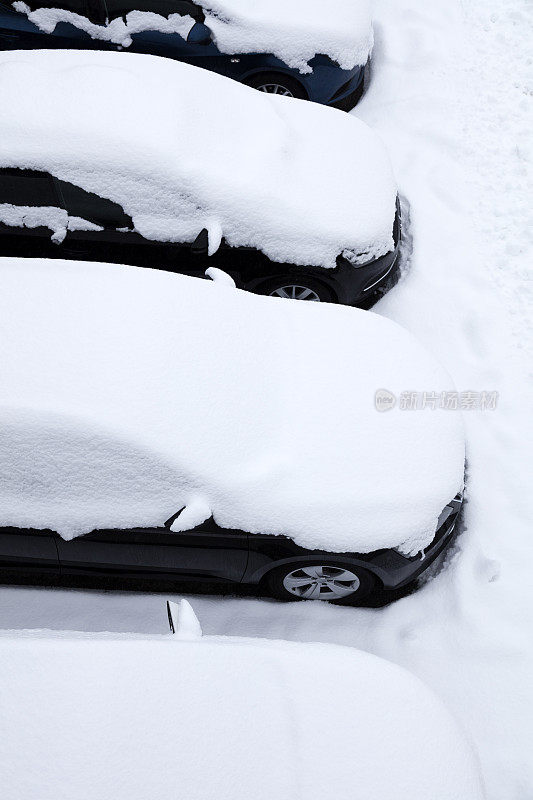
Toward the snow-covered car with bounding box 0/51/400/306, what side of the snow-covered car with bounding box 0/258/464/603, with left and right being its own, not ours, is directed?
left

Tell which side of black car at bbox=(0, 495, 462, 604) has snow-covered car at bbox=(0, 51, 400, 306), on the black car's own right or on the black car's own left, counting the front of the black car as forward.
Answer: on the black car's own left

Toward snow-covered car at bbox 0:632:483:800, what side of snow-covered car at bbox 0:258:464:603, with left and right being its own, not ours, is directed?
right

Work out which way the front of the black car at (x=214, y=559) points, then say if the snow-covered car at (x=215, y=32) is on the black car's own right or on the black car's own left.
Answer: on the black car's own left

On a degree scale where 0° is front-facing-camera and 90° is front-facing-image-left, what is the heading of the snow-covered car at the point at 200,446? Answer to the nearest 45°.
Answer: approximately 270°
